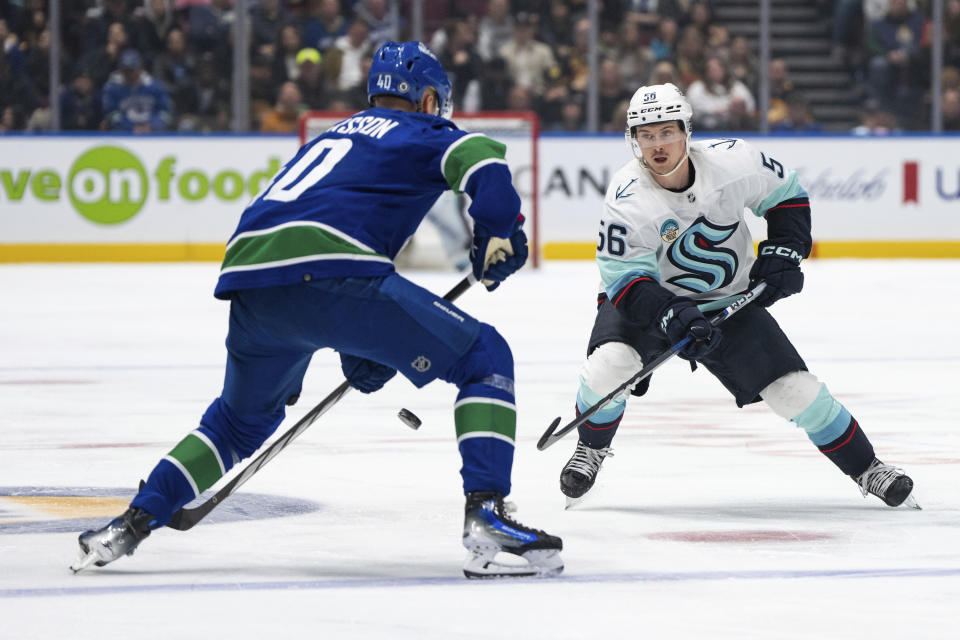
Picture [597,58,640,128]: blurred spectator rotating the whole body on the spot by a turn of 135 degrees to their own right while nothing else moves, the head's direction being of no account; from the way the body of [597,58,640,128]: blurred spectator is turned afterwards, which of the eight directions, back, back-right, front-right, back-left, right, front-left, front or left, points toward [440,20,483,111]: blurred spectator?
front-left

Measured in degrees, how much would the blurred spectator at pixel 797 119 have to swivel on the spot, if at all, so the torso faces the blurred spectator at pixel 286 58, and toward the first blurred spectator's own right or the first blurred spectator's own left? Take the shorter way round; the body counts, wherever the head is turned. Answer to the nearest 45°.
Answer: approximately 90° to the first blurred spectator's own right

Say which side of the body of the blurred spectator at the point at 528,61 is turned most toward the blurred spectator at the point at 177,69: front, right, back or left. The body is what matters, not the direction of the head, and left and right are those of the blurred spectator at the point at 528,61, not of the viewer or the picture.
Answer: right

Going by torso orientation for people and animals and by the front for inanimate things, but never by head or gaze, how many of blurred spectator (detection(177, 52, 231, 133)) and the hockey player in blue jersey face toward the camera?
1

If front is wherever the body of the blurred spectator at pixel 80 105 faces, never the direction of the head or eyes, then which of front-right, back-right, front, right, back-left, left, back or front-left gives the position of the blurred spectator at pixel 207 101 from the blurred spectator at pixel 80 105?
left

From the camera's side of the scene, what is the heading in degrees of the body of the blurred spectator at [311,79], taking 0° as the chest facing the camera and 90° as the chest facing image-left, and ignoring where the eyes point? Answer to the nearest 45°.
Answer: approximately 0°

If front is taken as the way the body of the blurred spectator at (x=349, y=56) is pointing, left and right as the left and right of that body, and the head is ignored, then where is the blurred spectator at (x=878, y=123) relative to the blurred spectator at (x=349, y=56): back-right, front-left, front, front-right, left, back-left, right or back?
left

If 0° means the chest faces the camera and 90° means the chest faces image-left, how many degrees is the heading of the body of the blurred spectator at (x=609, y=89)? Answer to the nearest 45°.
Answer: approximately 0°

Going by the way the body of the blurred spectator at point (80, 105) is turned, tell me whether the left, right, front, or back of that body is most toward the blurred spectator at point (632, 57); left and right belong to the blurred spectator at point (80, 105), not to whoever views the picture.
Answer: left

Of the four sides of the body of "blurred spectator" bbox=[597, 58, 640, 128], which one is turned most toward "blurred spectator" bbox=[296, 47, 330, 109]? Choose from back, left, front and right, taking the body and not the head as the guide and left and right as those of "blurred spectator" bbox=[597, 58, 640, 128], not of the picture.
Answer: right

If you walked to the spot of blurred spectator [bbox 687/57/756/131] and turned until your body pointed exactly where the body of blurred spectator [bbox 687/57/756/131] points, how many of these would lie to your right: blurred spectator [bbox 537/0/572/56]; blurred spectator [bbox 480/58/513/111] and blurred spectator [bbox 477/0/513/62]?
3

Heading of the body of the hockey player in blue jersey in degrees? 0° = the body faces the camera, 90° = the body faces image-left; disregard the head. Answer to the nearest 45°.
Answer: approximately 225°

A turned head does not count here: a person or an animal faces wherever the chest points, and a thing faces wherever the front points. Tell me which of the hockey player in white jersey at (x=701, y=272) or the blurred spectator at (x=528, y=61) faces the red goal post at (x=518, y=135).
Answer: the blurred spectator
